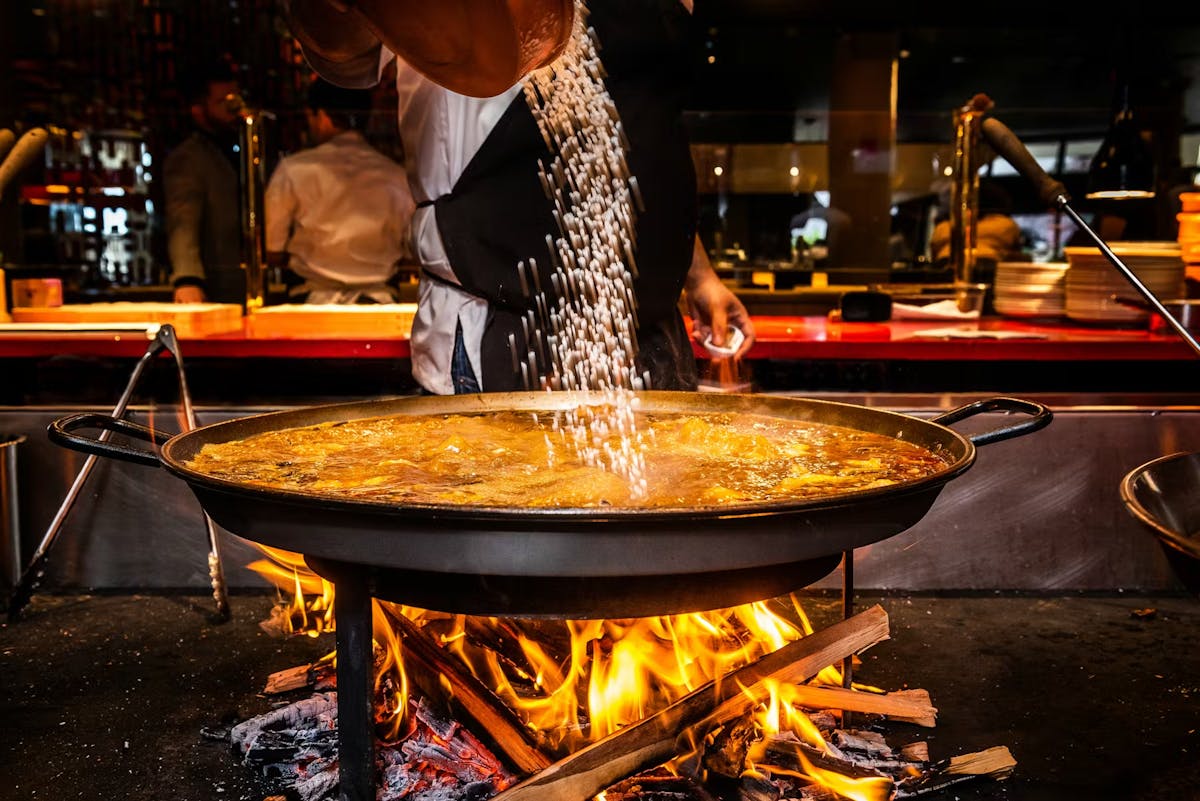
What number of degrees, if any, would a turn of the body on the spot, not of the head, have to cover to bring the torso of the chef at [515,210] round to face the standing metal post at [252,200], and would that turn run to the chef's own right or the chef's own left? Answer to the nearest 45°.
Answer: approximately 180°

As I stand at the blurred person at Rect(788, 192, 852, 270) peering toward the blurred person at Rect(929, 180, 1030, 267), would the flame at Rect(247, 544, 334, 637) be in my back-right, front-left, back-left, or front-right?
back-right

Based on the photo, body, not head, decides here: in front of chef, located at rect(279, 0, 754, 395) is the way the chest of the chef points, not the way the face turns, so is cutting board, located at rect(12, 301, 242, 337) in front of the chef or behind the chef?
behind

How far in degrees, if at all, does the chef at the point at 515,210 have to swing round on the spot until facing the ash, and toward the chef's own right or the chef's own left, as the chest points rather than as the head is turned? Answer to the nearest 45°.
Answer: approximately 45° to the chef's own right

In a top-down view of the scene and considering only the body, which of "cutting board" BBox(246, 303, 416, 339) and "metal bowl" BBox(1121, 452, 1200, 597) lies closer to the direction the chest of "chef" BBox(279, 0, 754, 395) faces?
the metal bowl

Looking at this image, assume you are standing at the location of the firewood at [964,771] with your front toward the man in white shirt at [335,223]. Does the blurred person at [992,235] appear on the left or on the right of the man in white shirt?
right

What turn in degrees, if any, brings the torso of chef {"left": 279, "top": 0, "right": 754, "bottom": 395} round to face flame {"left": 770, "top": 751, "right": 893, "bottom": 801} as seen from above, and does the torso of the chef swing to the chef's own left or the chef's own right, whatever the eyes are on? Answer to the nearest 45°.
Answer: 0° — they already face it

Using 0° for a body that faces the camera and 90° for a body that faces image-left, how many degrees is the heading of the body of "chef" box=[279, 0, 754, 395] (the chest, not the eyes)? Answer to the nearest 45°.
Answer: approximately 315°
